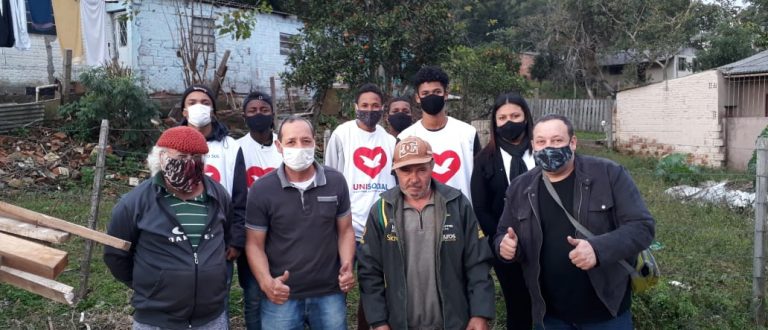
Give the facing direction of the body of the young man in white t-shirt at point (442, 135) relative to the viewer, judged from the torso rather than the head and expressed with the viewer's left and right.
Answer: facing the viewer

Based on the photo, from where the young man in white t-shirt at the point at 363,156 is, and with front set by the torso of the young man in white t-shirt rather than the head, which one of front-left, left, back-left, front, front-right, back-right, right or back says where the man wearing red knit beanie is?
front-right

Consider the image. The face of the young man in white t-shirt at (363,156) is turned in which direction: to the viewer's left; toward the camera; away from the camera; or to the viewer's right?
toward the camera

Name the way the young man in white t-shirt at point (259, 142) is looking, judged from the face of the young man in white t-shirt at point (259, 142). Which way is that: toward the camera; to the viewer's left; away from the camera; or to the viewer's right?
toward the camera

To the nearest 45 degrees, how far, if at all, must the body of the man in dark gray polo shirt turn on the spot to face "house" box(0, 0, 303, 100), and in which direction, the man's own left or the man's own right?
approximately 180°

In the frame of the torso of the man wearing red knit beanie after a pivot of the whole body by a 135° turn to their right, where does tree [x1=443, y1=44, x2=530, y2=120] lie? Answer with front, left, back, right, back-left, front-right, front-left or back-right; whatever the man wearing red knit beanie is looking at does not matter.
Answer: back-right

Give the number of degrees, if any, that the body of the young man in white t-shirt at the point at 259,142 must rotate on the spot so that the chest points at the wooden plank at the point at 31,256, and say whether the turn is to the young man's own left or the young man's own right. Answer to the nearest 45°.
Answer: approximately 45° to the young man's own right

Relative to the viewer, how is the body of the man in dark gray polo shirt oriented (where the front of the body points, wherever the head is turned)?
toward the camera

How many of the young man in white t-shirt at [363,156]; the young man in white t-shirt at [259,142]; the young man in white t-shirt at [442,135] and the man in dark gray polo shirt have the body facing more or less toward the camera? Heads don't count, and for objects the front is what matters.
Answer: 4

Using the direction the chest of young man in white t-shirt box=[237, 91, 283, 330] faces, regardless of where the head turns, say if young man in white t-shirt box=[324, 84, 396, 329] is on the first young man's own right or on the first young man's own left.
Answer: on the first young man's own left

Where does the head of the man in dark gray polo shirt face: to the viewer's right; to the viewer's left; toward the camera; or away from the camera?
toward the camera

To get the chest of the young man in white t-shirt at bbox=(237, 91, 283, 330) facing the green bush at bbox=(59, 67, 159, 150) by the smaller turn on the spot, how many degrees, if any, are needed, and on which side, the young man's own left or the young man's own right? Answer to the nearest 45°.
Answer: approximately 180°

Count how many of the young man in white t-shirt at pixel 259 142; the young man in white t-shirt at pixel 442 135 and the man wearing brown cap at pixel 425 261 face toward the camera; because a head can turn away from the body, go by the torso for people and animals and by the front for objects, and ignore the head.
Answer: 3

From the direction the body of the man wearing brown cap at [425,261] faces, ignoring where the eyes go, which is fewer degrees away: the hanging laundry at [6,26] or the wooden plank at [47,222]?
the wooden plank

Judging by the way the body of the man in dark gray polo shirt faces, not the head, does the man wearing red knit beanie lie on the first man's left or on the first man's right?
on the first man's right

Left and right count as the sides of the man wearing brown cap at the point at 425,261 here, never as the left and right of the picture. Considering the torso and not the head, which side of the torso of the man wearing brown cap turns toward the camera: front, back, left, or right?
front

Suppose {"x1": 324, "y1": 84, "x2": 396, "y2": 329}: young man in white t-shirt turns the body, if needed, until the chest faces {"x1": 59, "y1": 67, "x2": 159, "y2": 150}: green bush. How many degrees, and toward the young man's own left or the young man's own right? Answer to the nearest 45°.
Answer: approximately 135° to the young man's own right

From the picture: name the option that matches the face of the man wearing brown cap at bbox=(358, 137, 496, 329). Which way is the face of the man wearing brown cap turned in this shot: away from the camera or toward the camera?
toward the camera

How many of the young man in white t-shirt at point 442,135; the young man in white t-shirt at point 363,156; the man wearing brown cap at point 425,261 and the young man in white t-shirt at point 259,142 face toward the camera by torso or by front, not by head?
4

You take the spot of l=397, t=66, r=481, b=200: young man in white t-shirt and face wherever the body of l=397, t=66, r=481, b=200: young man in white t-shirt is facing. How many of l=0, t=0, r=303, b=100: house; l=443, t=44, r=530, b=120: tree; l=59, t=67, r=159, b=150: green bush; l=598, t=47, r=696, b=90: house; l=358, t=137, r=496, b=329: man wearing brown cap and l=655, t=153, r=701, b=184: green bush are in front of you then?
1
